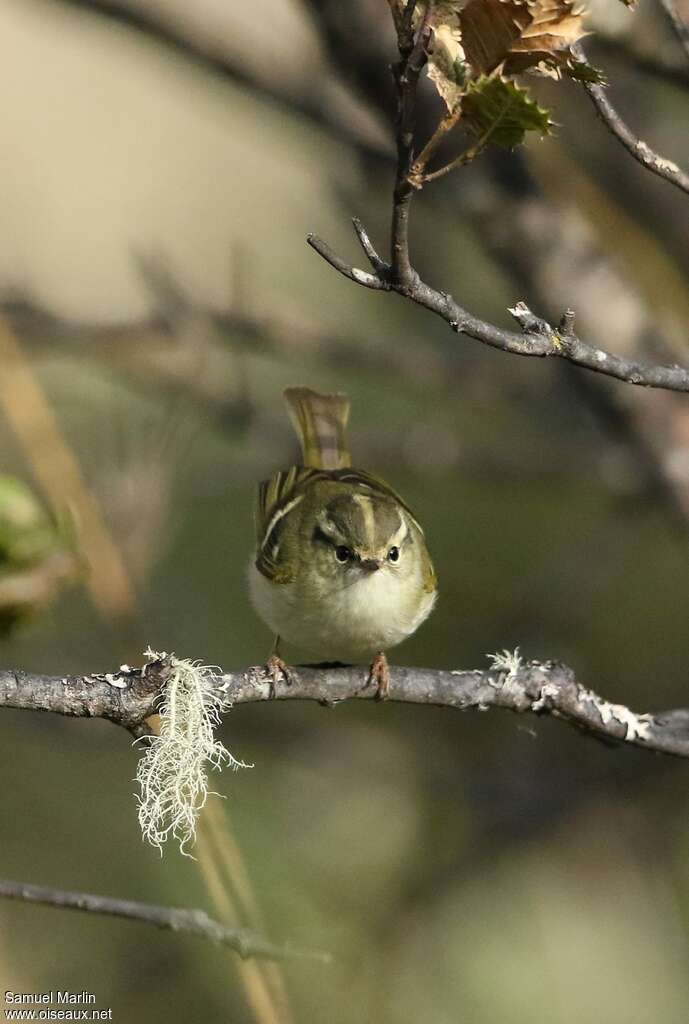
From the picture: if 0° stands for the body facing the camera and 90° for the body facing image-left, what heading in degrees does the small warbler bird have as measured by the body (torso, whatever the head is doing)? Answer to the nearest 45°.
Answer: approximately 0°

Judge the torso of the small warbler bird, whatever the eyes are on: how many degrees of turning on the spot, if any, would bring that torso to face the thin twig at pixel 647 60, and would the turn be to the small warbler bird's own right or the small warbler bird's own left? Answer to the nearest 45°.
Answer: approximately 45° to the small warbler bird's own left
